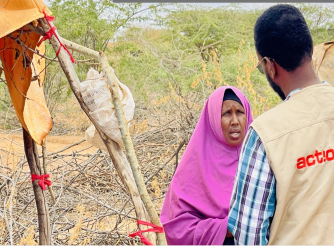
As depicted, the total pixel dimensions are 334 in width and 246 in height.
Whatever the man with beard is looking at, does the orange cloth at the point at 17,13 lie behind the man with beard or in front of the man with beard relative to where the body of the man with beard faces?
in front

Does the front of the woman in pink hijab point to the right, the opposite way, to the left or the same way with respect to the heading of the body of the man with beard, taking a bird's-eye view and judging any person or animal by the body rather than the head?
the opposite way

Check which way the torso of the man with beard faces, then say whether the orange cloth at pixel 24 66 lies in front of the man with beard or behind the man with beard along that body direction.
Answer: in front

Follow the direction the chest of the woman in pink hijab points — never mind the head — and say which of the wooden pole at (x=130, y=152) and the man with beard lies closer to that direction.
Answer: the man with beard

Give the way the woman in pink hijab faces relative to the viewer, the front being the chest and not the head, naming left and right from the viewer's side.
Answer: facing the viewer and to the right of the viewer

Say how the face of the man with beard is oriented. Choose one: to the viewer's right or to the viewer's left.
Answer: to the viewer's left

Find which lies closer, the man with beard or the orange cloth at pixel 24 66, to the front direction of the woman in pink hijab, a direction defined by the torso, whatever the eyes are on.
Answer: the man with beard

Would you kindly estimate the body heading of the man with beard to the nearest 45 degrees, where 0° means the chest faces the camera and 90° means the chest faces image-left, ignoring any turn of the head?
approximately 135°

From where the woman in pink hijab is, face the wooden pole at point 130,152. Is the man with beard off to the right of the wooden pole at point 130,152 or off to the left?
left

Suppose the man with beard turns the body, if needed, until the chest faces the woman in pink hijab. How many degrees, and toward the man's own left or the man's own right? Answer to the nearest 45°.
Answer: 0° — they already face them
